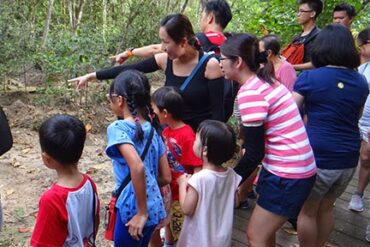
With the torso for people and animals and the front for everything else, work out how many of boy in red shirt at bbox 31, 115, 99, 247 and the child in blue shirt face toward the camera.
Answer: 0

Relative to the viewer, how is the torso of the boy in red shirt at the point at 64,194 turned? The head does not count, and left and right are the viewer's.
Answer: facing away from the viewer and to the left of the viewer

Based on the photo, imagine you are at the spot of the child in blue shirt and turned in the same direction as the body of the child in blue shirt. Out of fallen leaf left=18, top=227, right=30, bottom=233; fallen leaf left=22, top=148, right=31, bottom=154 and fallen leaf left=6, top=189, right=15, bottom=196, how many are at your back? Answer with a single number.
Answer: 0

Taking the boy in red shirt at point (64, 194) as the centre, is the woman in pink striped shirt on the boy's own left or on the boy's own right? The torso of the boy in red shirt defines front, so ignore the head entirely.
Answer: on the boy's own right

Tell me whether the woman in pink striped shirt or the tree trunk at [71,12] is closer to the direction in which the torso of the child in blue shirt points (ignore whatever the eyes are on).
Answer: the tree trunk

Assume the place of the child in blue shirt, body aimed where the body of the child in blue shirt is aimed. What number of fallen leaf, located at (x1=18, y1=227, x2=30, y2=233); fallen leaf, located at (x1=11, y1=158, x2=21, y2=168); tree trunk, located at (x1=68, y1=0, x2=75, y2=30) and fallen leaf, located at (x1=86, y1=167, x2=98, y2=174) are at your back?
0

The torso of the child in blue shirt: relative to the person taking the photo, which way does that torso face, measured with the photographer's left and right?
facing away from the viewer and to the left of the viewer

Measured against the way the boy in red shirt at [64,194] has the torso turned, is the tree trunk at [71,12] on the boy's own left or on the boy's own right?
on the boy's own right

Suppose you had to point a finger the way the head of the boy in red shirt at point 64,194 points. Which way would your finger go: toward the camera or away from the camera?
away from the camera

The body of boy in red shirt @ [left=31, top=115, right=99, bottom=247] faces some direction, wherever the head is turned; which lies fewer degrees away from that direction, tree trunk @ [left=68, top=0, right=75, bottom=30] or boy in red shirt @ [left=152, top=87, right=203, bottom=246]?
the tree trunk

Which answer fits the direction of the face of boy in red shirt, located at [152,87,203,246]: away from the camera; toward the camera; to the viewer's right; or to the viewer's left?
to the viewer's left

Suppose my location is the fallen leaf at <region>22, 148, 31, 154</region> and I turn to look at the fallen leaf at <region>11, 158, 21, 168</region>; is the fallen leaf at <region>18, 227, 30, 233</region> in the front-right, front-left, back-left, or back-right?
front-left

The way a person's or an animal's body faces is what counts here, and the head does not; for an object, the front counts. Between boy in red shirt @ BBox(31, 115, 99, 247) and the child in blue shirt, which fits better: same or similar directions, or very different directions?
same or similar directions

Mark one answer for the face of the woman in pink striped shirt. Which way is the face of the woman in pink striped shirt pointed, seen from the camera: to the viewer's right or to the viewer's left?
to the viewer's left

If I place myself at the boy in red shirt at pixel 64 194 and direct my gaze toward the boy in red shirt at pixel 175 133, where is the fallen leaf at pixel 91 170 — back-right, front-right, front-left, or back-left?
front-left
